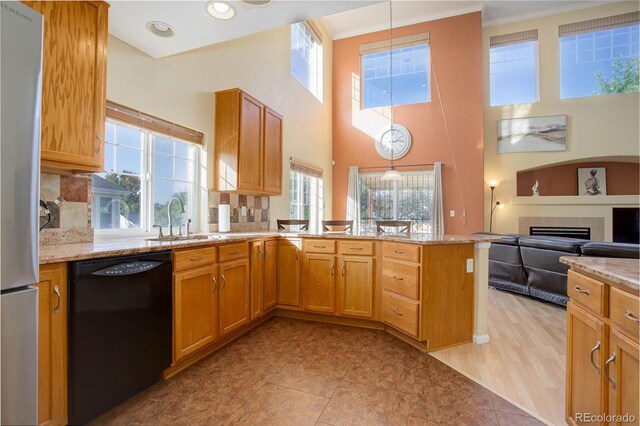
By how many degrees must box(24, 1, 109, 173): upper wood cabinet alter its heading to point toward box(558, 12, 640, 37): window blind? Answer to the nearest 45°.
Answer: approximately 45° to its left

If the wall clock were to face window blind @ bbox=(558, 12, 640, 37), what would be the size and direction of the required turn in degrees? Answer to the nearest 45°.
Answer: approximately 90° to its left

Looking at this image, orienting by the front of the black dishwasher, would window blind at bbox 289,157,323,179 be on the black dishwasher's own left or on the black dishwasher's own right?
on the black dishwasher's own left

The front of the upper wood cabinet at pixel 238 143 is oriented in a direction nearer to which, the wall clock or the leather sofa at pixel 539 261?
the leather sofa

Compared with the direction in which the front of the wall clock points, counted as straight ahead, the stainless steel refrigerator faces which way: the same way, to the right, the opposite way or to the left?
to the left

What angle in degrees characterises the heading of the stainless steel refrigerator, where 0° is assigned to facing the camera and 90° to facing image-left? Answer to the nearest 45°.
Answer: approximately 315°

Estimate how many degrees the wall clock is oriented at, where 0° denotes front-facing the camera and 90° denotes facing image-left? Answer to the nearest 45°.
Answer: approximately 0°

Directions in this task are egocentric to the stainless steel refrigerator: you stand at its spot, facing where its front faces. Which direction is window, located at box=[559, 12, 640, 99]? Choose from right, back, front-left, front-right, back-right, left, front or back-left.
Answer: front-left

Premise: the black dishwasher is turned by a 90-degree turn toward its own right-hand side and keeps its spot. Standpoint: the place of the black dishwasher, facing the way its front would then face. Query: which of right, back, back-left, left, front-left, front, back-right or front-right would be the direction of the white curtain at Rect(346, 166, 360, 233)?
back
